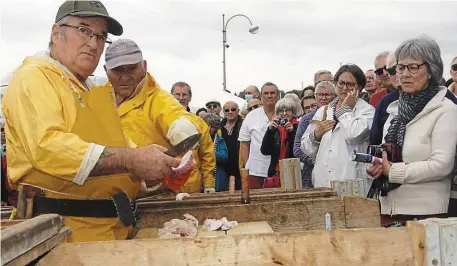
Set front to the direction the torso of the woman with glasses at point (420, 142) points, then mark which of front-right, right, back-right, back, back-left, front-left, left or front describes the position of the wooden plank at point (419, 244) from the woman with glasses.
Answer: front-left

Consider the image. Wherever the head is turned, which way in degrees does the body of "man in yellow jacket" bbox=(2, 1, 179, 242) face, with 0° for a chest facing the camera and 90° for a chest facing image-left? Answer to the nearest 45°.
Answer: approximately 315°

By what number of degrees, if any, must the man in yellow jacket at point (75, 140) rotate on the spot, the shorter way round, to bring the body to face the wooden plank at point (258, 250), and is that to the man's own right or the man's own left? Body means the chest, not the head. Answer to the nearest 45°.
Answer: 0° — they already face it

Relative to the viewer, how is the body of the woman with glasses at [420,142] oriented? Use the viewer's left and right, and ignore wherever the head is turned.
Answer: facing the viewer and to the left of the viewer

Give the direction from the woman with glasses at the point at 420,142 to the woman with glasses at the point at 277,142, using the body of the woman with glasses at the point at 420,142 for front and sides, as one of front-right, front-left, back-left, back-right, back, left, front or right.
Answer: right

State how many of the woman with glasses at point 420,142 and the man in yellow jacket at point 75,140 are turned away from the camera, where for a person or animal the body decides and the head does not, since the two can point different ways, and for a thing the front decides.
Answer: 0

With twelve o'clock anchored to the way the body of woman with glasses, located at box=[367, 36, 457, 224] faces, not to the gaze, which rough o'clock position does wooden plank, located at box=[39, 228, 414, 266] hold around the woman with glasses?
The wooden plank is roughly at 11 o'clock from the woman with glasses.

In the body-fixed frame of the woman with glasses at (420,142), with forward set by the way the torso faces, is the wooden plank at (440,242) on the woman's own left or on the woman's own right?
on the woman's own left

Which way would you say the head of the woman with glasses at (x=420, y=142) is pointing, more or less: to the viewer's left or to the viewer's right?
to the viewer's left

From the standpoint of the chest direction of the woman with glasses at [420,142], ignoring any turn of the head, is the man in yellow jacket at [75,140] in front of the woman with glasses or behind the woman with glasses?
in front

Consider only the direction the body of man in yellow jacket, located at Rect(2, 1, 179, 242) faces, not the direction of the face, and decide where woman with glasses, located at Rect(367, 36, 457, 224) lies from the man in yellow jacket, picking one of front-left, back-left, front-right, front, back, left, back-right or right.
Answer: front-left

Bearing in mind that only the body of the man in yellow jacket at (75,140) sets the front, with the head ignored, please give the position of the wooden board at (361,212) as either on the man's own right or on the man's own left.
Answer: on the man's own left

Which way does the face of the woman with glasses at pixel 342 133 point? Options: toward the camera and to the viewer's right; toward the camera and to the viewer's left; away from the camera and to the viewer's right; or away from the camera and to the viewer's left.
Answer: toward the camera and to the viewer's left

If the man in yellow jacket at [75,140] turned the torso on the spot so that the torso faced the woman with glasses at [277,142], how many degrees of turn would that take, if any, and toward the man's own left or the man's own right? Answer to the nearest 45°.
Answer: approximately 90° to the man's own left

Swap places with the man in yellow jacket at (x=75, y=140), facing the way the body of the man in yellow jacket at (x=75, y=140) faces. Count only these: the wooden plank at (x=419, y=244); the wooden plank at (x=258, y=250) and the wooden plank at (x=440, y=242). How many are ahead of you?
3

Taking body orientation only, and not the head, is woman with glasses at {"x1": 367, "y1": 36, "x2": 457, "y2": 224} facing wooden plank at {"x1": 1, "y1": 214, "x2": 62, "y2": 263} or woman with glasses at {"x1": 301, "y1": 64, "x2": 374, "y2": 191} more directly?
the wooden plank
